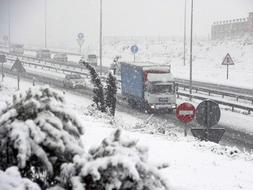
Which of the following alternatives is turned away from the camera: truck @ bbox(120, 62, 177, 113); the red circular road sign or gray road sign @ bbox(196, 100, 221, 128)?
the gray road sign

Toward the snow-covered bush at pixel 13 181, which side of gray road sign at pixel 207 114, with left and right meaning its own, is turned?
back

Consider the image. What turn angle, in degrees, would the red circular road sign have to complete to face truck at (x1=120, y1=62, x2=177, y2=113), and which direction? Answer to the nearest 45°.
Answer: approximately 180°

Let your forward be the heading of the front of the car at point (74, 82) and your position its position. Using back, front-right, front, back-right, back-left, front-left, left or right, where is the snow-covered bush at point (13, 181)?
front-right

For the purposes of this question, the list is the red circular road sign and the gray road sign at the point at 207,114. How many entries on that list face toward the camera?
1

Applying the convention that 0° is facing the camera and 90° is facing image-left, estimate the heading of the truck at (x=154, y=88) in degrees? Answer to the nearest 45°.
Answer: approximately 315°

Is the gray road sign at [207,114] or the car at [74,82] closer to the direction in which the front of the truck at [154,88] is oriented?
the gray road sign

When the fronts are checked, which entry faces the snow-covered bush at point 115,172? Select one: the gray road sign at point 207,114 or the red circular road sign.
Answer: the red circular road sign

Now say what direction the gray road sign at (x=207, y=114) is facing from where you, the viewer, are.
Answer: facing away from the viewer

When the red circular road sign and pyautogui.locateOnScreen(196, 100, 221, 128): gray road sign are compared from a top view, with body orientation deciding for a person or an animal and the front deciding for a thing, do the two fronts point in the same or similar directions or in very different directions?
very different directions

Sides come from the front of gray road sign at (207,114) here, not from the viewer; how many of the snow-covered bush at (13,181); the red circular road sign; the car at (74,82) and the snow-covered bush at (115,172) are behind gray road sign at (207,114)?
2

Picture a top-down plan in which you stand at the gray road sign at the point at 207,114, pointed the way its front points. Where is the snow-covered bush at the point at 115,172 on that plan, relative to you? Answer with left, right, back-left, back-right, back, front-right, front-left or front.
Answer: back
